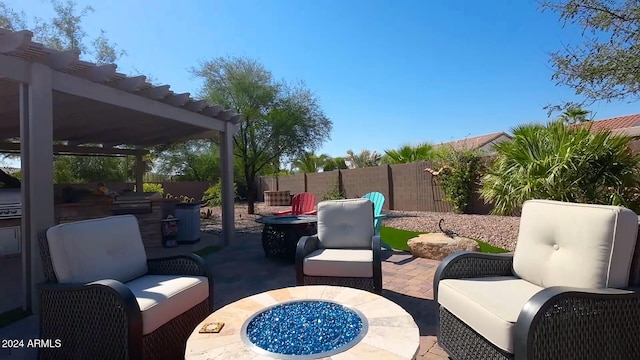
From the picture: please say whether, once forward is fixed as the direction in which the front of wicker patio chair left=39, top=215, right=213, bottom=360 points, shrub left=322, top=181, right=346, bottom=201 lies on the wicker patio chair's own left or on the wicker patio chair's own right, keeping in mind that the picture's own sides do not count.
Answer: on the wicker patio chair's own left

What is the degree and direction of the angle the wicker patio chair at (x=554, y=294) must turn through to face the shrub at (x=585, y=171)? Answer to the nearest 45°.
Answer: approximately 135° to its right

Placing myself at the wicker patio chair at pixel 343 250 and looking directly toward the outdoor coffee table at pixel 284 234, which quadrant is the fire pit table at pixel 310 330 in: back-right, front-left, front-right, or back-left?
back-left

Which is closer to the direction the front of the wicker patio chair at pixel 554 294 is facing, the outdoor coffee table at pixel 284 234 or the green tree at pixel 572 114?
the outdoor coffee table

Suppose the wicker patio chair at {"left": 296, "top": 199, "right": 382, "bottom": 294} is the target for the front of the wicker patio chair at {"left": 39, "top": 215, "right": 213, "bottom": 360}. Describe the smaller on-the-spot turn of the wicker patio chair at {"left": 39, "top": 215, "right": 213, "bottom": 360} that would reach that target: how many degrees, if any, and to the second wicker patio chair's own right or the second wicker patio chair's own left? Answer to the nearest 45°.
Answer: approximately 45° to the second wicker patio chair's own left

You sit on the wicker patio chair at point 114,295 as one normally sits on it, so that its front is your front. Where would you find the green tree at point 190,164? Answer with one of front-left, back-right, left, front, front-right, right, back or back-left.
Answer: back-left

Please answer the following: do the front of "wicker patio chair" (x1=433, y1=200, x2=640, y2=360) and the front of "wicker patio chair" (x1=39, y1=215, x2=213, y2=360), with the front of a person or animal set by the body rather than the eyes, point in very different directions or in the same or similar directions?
very different directions

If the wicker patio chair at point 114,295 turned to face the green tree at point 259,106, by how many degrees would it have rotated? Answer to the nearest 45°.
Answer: approximately 90° to its left

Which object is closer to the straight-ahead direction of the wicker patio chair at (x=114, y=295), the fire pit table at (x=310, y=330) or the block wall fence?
the fire pit table

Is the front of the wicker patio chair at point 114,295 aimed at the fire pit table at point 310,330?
yes

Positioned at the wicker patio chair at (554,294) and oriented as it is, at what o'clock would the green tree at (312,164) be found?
The green tree is roughly at 3 o'clock from the wicker patio chair.

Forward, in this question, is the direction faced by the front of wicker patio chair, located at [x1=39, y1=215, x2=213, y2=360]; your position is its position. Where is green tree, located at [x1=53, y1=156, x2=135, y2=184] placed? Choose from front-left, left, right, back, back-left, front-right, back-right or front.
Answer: back-left
